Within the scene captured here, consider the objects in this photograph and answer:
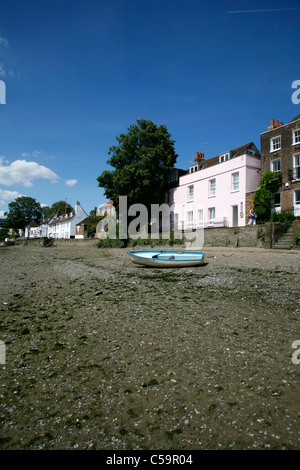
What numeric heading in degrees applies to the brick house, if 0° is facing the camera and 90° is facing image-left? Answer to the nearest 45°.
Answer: approximately 45°

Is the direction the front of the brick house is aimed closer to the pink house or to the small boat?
the small boat

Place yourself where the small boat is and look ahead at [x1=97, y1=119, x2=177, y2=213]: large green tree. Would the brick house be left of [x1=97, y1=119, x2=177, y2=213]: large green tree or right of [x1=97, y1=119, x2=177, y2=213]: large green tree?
right

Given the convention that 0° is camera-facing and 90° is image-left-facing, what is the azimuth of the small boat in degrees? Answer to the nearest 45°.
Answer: approximately 90°

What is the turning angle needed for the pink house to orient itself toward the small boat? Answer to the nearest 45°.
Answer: approximately 45° to its left

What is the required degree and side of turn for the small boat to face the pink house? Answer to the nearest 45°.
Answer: approximately 90° to its right

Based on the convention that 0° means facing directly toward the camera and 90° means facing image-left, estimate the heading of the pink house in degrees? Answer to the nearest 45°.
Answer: approximately 45°

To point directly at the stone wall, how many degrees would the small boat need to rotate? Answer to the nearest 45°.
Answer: approximately 135° to its right
